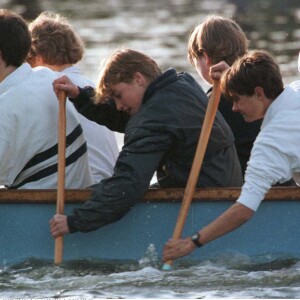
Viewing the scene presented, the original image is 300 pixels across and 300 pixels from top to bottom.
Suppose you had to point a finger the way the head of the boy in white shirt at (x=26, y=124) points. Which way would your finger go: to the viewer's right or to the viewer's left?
to the viewer's left

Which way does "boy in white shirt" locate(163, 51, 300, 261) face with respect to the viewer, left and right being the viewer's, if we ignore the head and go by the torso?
facing to the left of the viewer
